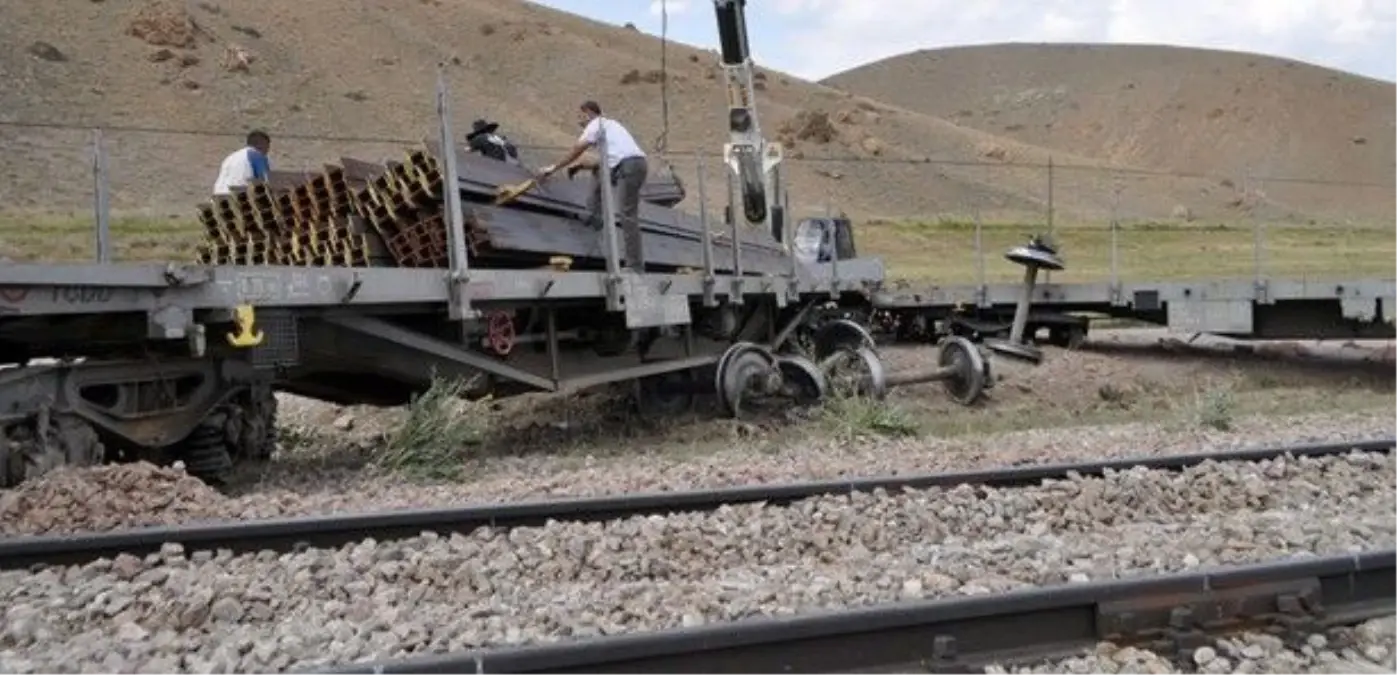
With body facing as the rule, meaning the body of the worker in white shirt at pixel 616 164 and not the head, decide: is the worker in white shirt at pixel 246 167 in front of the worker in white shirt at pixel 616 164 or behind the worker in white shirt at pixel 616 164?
in front

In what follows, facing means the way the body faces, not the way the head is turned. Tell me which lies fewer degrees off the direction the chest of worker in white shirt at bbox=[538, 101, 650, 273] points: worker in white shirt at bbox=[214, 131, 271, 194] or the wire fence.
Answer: the worker in white shirt

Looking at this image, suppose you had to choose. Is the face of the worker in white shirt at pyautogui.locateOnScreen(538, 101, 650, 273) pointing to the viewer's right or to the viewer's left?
to the viewer's left

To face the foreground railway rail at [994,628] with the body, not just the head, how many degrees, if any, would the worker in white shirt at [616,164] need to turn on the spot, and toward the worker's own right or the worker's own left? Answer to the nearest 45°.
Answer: approximately 90° to the worker's own left

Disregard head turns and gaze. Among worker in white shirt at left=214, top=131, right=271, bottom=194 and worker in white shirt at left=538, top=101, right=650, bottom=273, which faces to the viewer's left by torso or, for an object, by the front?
worker in white shirt at left=538, top=101, right=650, bottom=273

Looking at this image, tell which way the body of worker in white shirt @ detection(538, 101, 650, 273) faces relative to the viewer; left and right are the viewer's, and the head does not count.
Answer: facing to the left of the viewer
